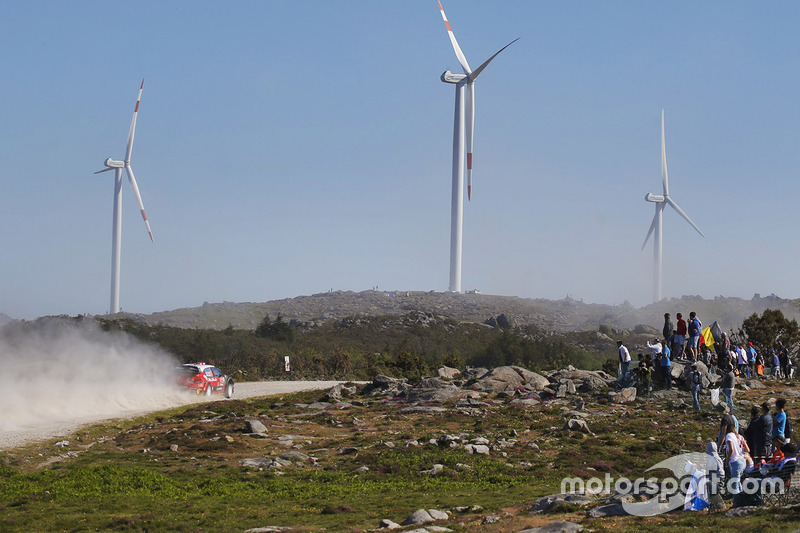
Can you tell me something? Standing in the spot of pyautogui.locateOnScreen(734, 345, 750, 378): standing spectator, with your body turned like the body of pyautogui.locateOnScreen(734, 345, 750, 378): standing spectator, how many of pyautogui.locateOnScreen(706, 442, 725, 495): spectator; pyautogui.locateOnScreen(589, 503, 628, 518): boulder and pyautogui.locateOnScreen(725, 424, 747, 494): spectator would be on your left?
3

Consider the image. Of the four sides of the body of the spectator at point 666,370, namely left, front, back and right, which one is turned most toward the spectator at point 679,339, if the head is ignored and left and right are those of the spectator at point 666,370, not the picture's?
right

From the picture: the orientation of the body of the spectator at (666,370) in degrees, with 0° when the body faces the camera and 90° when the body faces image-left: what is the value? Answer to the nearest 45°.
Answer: approximately 90°

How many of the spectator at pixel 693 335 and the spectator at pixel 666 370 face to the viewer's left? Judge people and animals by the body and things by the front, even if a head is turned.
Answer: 2

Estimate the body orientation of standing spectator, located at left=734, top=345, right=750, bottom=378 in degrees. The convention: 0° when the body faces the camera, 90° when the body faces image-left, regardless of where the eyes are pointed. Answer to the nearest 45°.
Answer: approximately 90°

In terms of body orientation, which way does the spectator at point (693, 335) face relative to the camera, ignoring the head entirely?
to the viewer's left
